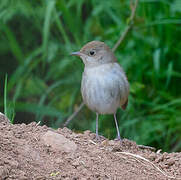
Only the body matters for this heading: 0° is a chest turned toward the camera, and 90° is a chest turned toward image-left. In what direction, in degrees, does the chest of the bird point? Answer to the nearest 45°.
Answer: approximately 45°
